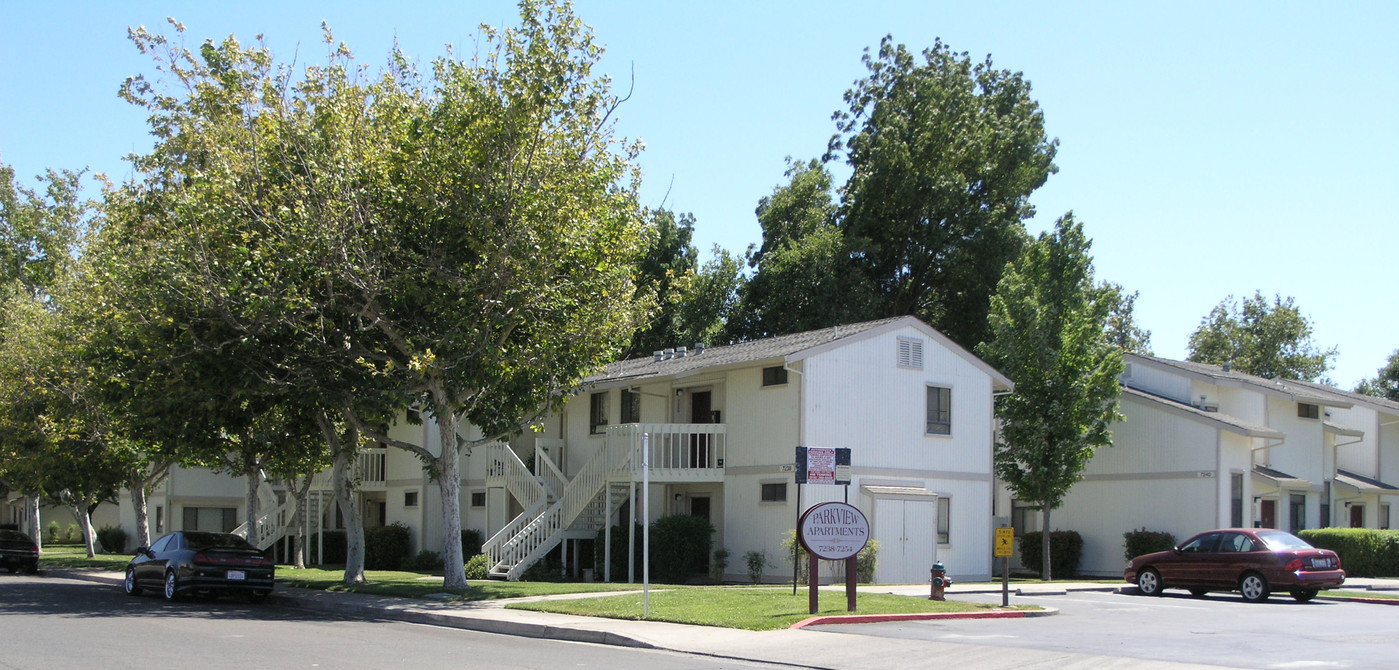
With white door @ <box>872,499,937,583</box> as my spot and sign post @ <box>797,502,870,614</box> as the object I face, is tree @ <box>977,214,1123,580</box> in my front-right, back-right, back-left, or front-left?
back-left

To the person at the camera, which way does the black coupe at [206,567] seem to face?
facing away from the viewer and to the left of the viewer

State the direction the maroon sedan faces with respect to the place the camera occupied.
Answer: facing away from the viewer and to the left of the viewer

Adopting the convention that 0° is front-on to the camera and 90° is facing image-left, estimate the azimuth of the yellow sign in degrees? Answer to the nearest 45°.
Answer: approximately 0°
